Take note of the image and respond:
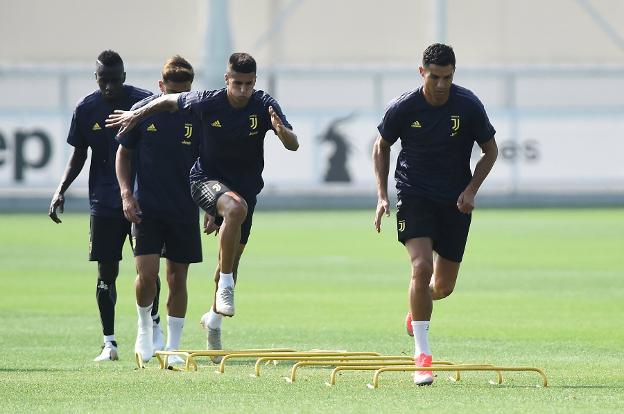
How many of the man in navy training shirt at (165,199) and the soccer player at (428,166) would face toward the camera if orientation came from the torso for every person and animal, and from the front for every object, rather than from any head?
2

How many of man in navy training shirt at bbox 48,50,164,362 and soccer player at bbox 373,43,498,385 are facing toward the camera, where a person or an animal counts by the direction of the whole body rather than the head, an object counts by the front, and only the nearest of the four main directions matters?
2

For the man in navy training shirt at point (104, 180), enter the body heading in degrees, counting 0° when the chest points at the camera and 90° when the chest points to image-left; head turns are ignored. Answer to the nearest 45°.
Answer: approximately 0°

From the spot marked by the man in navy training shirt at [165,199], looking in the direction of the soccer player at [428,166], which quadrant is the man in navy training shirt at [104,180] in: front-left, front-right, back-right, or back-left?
back-left

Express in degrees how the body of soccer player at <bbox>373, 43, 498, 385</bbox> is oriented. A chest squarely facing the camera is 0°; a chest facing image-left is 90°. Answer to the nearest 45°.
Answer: approximately 0°
